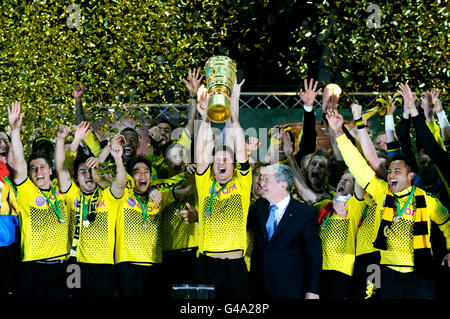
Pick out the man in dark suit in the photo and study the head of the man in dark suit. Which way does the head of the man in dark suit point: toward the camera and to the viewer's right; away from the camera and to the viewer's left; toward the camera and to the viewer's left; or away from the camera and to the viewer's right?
toward the camera and to the viewer's left

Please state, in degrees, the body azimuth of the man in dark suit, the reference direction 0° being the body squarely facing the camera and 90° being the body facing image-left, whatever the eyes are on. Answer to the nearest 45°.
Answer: approximately 45°
